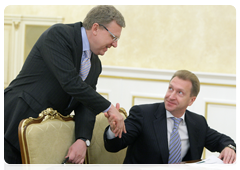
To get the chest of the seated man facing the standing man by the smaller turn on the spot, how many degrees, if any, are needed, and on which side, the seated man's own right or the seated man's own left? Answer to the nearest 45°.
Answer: approximately 45° to the seated man's own right

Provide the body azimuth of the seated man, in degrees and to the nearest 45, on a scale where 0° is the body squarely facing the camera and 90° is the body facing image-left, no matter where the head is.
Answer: approximately 0°

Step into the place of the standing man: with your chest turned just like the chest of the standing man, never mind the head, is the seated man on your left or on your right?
on your left

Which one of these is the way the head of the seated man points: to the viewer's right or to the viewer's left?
to the viewer's left
